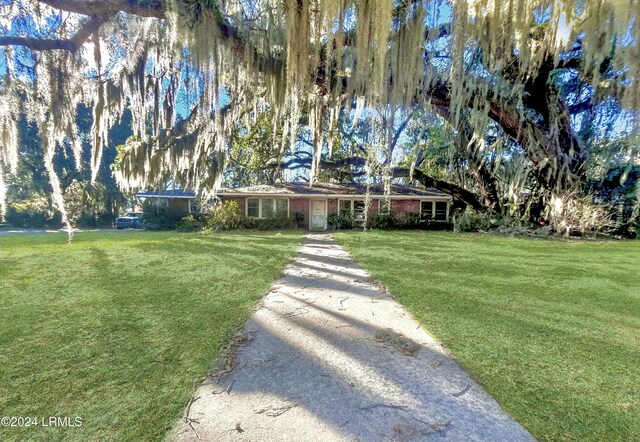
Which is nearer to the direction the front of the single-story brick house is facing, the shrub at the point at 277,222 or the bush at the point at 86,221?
the shrub

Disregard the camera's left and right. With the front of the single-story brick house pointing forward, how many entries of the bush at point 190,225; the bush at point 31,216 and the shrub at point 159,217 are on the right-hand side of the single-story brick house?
3

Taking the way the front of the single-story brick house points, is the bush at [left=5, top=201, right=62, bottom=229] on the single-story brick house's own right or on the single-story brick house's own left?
on the single-story brick house's own right

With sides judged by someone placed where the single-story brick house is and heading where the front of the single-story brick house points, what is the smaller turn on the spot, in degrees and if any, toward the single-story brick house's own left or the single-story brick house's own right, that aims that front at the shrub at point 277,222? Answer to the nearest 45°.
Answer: approximately 45° to the single-story brick house's own right

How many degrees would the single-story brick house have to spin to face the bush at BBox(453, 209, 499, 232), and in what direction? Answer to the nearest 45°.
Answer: approximately 90° to its left

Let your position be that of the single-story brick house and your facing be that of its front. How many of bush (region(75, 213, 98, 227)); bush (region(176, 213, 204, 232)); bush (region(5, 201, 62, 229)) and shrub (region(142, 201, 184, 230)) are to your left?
0

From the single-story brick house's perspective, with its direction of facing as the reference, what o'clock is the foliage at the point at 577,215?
The foliage is roughly at 10 o'clock from the single-story brick house.

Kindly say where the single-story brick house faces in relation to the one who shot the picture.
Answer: facing the viewer

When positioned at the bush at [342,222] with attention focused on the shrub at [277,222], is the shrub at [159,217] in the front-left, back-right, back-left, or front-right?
front-right

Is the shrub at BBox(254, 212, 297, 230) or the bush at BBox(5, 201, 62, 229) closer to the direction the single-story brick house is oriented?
the shrub

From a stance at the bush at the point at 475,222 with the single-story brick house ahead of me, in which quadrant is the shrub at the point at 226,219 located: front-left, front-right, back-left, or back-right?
front-left

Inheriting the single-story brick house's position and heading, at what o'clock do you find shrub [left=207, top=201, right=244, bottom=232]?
The shrub is roughly at 2 o'clock from the single-story brick house.

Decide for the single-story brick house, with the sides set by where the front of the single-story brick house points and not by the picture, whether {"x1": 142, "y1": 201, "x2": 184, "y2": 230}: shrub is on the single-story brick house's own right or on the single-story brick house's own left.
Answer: on the single-story brick house's own right

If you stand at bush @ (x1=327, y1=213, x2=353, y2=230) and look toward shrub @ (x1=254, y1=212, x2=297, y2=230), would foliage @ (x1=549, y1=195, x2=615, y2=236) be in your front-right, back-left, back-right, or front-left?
back-left

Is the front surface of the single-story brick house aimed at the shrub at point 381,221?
no

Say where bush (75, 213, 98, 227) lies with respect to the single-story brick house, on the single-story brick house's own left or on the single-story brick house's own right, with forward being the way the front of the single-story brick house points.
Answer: on the single-story brick house's own right
